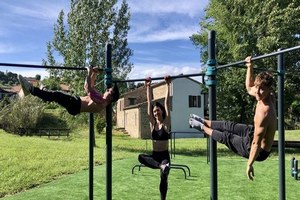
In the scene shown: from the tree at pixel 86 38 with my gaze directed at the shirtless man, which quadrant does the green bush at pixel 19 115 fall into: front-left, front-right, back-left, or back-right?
back-right

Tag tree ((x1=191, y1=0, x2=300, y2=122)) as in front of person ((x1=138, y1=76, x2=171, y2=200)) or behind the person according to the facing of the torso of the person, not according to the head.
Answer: behind

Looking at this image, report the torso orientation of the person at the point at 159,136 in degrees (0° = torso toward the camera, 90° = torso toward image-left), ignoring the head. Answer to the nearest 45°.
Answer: approximately 0°

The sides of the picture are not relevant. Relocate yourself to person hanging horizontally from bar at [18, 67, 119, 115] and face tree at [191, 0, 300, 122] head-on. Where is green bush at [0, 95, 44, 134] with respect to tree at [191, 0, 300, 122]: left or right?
left
